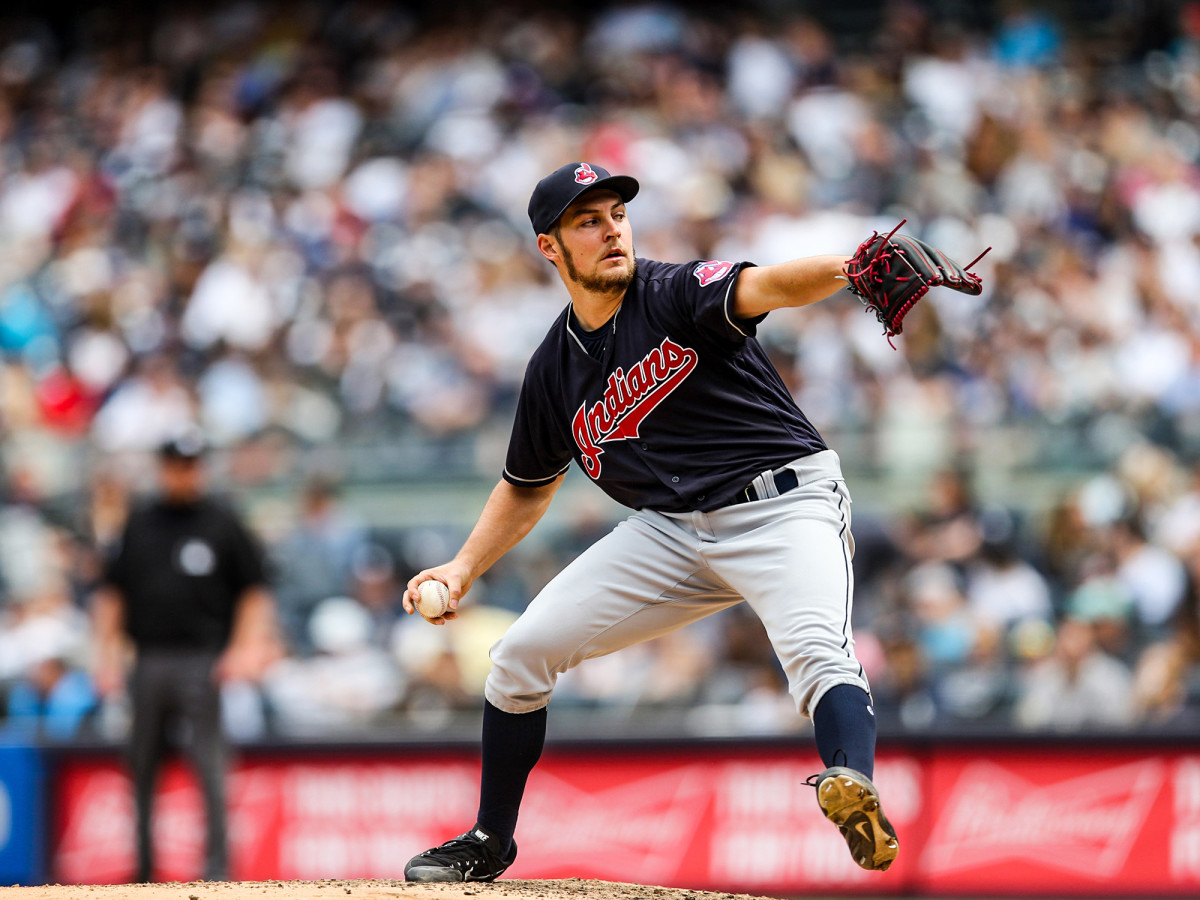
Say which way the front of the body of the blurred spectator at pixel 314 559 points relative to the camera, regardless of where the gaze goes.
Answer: toward the camera

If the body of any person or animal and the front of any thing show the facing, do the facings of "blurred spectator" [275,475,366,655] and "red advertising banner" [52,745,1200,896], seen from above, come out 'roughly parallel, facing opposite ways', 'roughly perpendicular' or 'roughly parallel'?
roughly parallel

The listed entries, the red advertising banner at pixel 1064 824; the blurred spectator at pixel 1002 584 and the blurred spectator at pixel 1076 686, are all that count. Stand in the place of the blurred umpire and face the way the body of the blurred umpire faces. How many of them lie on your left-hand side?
3

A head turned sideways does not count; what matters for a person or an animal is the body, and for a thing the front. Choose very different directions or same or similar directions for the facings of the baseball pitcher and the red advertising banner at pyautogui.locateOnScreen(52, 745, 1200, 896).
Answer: same or similar directions

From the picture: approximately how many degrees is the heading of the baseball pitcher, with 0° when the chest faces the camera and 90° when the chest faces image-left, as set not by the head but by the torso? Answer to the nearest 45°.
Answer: approximately 0°

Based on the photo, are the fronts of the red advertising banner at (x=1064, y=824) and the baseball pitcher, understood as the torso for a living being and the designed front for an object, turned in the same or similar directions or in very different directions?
same or similar directions

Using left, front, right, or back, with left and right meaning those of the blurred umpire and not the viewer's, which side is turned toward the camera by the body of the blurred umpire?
front

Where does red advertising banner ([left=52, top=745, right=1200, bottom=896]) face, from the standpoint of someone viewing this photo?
facing the viewer

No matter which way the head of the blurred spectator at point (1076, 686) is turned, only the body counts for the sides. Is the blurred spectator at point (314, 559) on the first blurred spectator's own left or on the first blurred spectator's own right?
on the first blurred spectator's own right

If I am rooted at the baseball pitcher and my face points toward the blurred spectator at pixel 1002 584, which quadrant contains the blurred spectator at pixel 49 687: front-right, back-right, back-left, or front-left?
front-left

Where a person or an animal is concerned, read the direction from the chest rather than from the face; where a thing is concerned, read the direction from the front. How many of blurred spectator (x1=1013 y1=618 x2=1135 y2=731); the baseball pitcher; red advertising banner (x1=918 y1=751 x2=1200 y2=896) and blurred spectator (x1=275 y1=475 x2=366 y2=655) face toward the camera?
4
